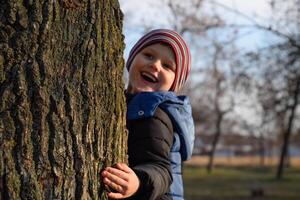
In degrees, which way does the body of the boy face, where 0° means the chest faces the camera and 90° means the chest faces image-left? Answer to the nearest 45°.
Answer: approximately 90°
